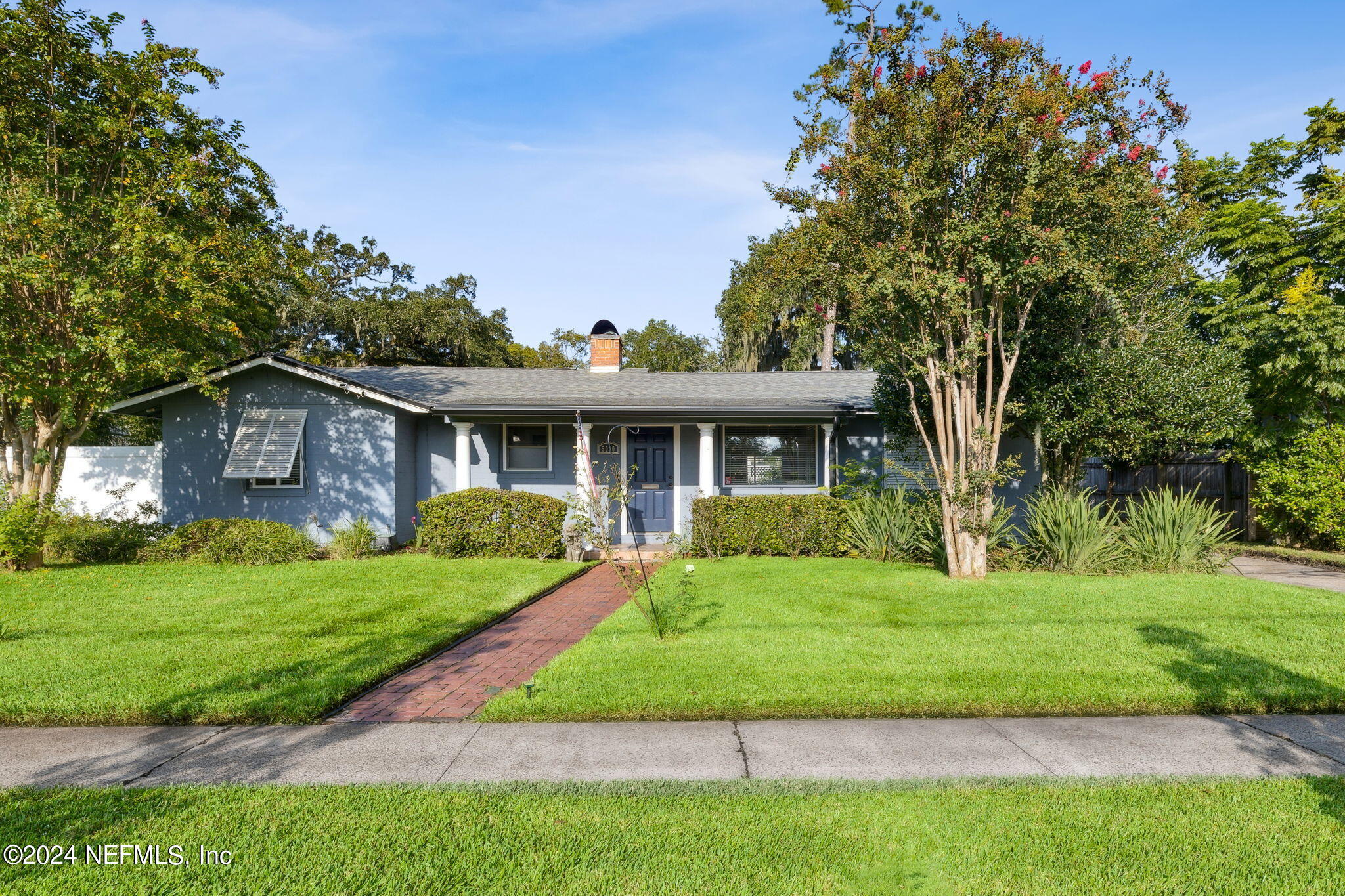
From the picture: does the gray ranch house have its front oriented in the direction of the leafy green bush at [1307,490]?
no

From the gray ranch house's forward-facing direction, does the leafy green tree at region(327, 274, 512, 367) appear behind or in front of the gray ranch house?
behind

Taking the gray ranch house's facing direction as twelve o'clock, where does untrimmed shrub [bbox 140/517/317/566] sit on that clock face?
The untrimmed shrub is roughly at 2 o'clock from the gray ranch house.

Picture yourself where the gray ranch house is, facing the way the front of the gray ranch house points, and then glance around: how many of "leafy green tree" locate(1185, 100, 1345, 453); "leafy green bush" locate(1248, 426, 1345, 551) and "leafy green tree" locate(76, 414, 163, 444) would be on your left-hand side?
2

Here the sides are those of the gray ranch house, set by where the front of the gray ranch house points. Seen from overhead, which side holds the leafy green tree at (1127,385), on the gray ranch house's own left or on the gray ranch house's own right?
on the gray ranch house's own left

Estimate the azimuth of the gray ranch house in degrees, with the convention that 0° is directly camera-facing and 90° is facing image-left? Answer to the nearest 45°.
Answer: approximately 0°

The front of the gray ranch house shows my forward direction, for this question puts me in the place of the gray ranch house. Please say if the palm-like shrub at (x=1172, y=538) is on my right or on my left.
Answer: on my left

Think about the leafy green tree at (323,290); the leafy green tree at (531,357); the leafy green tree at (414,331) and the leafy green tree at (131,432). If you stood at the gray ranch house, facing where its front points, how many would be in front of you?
0

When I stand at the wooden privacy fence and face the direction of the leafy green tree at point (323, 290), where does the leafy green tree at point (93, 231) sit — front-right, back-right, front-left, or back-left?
front-left

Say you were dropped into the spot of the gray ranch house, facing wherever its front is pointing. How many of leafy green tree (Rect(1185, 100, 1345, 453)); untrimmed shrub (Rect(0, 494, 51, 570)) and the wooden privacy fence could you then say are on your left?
2

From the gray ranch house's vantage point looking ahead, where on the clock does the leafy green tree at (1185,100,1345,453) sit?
The leafy green tree is roughly at 9 o'clock from the gray ranch house.

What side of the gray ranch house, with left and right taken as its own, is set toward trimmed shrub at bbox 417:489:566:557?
front

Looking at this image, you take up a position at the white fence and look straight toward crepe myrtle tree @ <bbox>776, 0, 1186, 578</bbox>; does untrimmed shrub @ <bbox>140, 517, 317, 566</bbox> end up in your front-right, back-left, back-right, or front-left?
front-right

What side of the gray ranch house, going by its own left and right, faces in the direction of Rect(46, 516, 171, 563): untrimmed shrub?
right

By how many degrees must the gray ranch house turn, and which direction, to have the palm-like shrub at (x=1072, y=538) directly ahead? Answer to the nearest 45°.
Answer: approximately 45° to its left

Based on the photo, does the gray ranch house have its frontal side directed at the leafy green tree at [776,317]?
no

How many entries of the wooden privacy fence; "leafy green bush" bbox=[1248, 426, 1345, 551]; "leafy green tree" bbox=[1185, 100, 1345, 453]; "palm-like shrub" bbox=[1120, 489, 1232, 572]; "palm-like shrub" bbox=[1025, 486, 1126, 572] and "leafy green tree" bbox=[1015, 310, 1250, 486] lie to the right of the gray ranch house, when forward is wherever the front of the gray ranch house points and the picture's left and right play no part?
0

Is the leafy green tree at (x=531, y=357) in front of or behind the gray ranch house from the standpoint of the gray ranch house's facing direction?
behind

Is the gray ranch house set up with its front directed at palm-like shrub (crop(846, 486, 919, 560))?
no

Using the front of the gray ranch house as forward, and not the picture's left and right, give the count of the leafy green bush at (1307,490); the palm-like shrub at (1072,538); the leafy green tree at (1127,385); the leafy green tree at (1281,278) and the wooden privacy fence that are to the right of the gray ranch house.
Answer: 0
